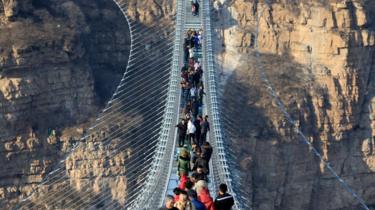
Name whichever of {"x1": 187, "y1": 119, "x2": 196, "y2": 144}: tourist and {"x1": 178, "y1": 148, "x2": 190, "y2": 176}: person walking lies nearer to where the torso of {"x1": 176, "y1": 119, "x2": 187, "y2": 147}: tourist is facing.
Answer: the person walking

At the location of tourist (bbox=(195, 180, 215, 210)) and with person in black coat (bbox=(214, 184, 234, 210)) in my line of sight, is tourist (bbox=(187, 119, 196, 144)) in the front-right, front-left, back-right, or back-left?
back-left

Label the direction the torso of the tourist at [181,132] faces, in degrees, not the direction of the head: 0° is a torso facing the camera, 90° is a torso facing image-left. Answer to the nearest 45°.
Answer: approximately 0°

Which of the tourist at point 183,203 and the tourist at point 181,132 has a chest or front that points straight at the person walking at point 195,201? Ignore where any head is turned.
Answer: the tourist at point 181,132

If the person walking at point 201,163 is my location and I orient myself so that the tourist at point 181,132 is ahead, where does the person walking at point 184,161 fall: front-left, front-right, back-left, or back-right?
front-left

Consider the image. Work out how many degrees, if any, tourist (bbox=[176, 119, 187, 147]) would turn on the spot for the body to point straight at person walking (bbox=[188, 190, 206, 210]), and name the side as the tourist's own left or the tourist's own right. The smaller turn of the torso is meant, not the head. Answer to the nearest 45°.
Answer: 0° — they already face them
